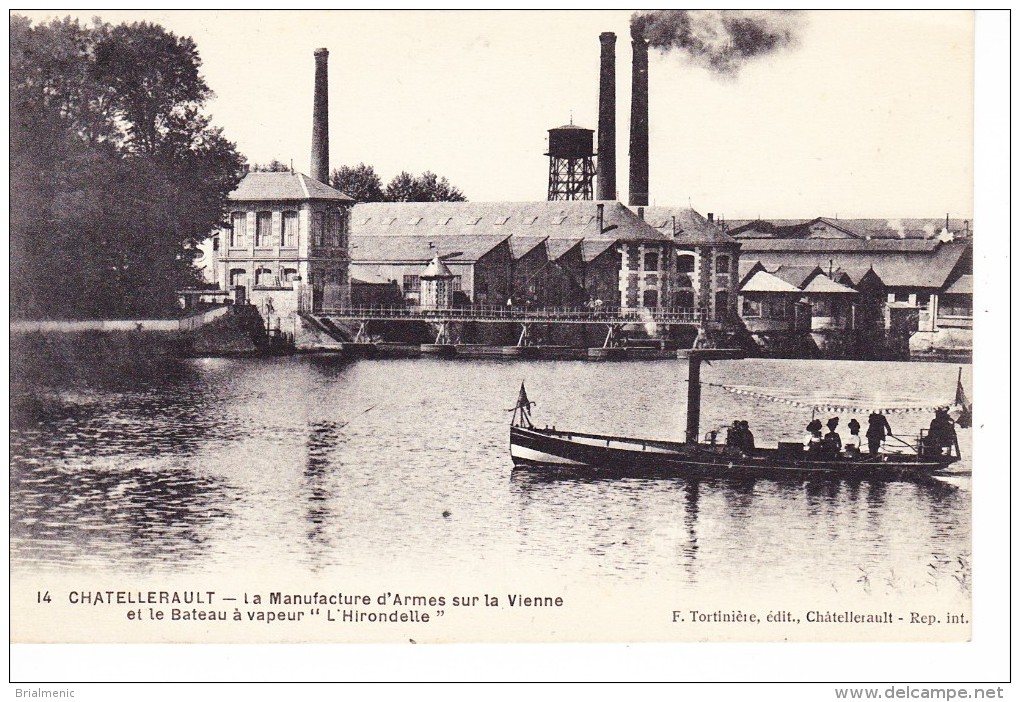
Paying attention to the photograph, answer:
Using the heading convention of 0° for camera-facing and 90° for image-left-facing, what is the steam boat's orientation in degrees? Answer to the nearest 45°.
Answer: approximately 90°

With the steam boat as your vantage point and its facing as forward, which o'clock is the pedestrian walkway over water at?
The pedestrian walkway over water is roughly at 2 o'clock from the steam boat.

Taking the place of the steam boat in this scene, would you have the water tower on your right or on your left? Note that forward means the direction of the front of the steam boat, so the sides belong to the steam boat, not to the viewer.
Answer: on your right

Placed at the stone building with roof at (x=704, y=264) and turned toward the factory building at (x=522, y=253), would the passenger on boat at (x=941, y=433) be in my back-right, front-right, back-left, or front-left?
back-left

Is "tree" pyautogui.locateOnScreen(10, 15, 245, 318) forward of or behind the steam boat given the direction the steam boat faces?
forward

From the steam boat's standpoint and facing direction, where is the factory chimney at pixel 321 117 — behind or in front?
in front

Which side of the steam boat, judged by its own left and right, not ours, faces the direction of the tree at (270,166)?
right

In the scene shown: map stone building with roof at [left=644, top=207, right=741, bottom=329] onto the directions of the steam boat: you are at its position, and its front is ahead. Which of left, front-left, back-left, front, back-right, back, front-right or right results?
right

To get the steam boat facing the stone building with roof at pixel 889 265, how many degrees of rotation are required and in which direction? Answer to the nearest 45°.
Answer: approximately 135° to its right
